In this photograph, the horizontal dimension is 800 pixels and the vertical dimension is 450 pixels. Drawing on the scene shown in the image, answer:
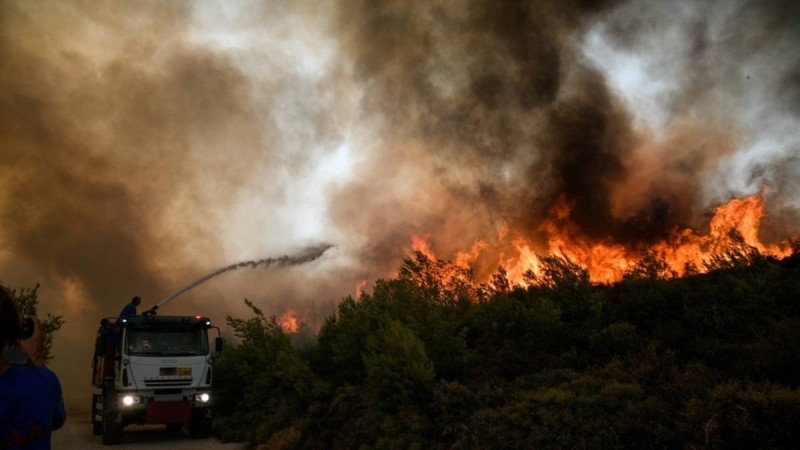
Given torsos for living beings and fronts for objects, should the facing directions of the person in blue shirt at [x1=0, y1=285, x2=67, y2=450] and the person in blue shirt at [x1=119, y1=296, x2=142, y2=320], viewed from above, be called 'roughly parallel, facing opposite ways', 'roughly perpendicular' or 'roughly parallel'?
roughly perpendicular

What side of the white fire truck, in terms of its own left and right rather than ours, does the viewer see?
front

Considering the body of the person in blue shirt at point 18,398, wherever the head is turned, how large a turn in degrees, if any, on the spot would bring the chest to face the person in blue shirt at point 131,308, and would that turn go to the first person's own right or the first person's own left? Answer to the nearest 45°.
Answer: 0° — they already face them

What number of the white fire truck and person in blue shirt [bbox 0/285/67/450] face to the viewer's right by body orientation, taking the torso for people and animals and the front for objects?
0

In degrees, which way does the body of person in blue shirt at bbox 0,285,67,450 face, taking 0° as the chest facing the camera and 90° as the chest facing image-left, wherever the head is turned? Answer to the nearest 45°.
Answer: approximately 180°

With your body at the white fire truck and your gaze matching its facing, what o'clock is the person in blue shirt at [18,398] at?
The person in blue shirt is roughly at 12 o'clock from the white fire truck.

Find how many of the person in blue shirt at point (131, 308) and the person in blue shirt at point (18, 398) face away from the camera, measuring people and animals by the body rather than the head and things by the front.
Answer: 1

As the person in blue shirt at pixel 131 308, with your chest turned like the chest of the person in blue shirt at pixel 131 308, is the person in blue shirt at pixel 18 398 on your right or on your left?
on your right

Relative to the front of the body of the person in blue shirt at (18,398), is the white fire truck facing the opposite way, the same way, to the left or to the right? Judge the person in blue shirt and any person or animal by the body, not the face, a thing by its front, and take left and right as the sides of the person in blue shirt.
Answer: the opposite way

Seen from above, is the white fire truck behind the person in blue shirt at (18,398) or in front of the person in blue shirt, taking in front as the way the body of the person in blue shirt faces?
in front

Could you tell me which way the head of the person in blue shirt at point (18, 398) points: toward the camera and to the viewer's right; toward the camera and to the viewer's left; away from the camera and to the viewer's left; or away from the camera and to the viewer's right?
away from the camera and to the viewer's right

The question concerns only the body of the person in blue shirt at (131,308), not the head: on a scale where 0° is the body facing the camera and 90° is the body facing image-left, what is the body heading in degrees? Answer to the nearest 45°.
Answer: approximately 270°

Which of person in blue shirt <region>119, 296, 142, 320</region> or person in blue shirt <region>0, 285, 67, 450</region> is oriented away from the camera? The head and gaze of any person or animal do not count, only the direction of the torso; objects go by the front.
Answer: person in blue shirt <region>0, 285, 67, 450</region>
